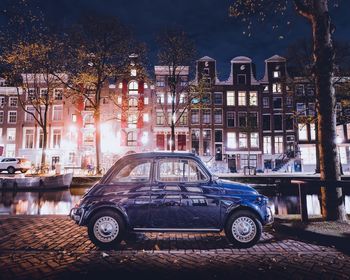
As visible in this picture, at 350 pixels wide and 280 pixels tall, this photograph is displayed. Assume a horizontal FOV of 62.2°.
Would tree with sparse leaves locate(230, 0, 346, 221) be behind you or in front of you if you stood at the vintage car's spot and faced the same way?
in front

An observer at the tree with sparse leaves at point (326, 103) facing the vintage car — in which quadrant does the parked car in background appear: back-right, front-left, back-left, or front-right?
front-right

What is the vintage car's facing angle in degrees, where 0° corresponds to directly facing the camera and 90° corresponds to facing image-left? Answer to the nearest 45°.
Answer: approximately 270°

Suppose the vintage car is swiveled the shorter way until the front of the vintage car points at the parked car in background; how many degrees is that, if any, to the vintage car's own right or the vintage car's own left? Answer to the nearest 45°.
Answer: approximately 135° to the vintage car's own left

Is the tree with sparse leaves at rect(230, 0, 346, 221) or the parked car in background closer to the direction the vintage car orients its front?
the tree with sparse leaves
